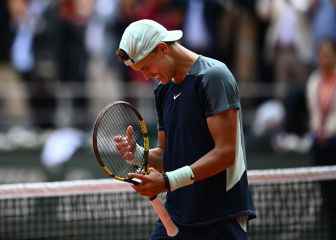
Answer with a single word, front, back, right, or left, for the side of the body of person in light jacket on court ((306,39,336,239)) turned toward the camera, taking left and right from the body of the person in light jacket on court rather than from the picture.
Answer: front

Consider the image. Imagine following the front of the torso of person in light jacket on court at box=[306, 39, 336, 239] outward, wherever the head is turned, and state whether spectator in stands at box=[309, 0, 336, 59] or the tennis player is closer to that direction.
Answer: the tennis player

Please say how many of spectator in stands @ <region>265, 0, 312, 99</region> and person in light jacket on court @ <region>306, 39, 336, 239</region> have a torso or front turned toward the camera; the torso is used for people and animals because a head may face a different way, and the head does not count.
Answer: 2

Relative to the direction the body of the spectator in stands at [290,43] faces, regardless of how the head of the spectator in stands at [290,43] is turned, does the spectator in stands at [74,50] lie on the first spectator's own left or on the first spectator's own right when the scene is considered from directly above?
on the first spectator's own right

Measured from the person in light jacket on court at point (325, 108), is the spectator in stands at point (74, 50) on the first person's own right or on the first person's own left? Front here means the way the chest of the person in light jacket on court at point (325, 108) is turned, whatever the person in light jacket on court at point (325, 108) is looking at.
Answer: on the first person's own right

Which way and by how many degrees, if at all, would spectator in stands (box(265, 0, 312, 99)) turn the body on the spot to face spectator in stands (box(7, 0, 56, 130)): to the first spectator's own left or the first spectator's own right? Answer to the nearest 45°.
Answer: approximately 90° to the first spectator's own right

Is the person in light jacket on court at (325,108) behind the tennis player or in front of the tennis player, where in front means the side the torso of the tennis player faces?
behind

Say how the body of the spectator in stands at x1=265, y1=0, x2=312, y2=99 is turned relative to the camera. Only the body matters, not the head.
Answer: toward the camera

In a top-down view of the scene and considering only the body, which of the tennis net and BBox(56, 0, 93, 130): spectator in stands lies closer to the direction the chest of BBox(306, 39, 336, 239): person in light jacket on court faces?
the tennis net

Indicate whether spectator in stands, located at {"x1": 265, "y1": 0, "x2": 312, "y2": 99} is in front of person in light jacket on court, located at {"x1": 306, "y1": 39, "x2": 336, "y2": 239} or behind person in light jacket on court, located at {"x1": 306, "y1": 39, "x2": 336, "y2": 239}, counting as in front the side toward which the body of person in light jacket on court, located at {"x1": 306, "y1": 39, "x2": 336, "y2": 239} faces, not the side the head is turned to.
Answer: behind

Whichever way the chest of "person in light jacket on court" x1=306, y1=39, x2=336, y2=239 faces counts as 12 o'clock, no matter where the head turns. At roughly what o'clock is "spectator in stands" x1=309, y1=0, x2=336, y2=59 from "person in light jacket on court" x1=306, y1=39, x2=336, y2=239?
"spectator in stands" x1=309, y1=0, x2=336, y2=59 is roughly at 6 o'clock from "person in light jacket on court" x1=306, y1=39, x2=336, y2=239.

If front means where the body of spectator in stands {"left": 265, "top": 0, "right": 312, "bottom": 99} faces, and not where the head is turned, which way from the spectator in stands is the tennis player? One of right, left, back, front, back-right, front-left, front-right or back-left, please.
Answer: front

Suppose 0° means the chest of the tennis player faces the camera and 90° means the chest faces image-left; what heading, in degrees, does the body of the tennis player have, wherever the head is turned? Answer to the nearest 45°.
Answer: approximately 45°
